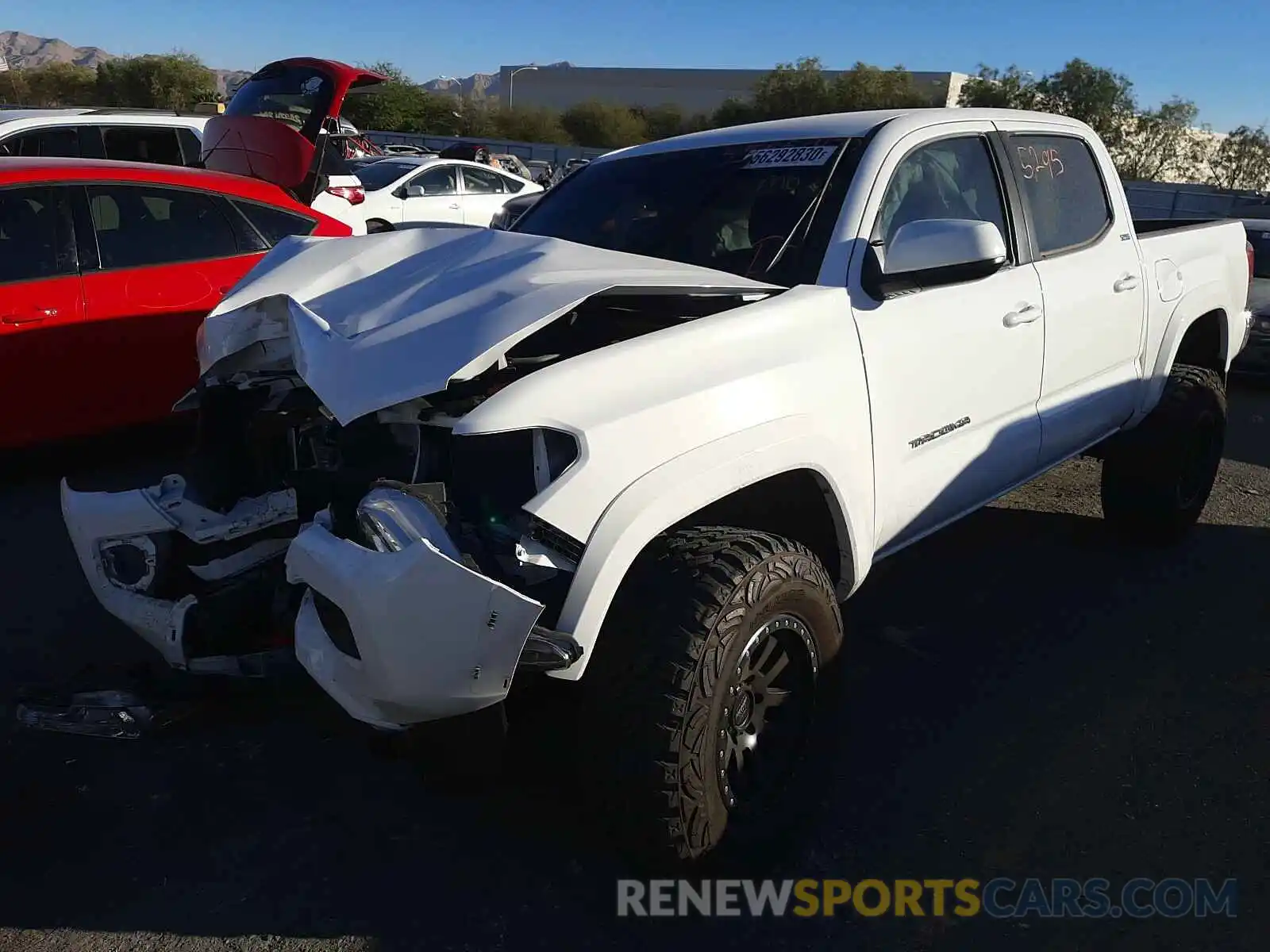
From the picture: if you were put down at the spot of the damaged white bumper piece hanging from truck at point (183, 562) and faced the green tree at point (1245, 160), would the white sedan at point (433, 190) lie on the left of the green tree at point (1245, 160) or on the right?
left

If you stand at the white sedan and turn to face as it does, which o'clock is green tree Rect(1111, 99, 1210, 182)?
The green tree is roughly at 6 o'clock from the white sedan.

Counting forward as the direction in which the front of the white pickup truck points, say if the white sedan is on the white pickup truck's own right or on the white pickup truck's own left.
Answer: on the white pickup truck's own right

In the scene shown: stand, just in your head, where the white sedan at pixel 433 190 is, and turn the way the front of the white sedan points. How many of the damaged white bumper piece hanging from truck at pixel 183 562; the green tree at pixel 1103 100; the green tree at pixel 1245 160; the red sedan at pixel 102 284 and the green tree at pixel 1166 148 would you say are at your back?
3

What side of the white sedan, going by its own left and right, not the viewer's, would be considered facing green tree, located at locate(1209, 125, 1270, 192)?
back

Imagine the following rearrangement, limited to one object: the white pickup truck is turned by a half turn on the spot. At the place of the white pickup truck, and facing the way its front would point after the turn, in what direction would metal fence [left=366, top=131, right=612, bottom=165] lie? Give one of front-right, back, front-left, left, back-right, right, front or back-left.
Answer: front-left

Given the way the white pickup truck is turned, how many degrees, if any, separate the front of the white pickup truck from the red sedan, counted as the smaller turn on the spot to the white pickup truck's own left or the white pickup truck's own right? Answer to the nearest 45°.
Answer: approximately 90° to the white pickup truck's own right

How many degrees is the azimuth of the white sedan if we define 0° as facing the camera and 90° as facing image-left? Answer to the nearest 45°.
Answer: approximately 45°

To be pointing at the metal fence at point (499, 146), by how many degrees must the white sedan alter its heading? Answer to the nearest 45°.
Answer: approximately 135° to its right

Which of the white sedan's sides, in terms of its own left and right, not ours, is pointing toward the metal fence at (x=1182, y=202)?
back

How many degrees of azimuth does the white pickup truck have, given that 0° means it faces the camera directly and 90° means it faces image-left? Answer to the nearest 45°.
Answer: approximately 45°
